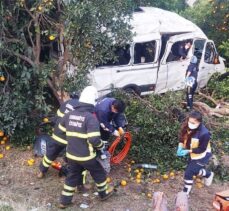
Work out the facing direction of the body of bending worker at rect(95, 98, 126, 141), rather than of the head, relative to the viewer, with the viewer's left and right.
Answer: facing the viewer and to the right of the viewer

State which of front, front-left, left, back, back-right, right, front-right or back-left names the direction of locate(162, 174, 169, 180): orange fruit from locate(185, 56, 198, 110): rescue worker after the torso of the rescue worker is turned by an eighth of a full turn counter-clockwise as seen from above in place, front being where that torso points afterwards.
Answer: front-left

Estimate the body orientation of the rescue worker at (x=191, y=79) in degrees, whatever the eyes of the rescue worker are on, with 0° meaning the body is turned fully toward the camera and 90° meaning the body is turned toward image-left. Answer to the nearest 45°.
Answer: approximately 90°

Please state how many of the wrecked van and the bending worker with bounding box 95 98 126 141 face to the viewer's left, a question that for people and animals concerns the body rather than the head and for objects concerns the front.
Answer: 0

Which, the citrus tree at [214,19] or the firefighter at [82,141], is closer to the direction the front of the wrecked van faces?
the citrus tree

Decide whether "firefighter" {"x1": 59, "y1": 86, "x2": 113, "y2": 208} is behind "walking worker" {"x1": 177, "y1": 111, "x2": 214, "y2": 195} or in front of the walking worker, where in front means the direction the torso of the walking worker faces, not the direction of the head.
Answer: in front

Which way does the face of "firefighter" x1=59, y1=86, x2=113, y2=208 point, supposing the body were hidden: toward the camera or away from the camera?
away from the camera

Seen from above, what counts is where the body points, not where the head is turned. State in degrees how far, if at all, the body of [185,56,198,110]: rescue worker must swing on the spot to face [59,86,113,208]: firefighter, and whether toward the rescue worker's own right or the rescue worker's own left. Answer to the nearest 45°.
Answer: approximately 90° to the rescue worker's own left

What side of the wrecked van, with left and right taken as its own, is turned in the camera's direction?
right

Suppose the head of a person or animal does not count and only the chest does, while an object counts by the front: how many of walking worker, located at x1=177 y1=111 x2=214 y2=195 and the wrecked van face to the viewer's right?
1
